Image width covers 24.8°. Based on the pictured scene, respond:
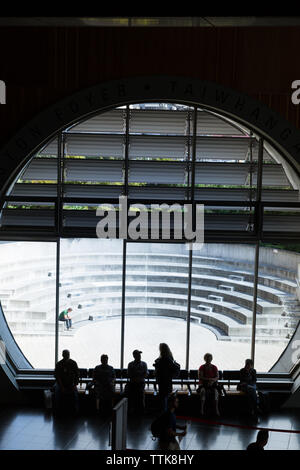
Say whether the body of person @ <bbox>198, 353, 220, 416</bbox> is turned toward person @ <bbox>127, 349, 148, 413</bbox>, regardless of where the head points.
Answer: no

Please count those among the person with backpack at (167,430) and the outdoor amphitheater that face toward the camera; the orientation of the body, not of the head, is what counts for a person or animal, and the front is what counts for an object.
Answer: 1

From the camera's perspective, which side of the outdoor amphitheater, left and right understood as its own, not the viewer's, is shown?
front

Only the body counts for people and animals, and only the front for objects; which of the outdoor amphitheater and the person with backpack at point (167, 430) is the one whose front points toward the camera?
the outdoor amphitheater
